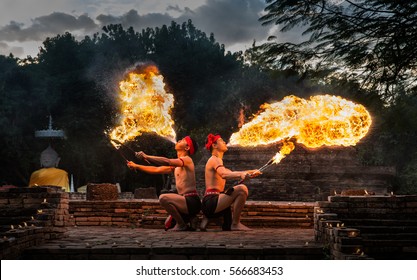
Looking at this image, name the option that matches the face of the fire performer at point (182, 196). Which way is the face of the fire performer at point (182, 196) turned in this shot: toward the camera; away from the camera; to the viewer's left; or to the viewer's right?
to the viewer's left

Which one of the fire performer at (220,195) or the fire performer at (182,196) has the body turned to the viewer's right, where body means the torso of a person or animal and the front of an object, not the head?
the fire performer at (220,195)

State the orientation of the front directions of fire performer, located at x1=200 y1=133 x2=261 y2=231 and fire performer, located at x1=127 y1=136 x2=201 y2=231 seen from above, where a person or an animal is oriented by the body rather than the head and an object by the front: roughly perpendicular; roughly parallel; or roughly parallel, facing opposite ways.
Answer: roughly parallel, facing opposite ways

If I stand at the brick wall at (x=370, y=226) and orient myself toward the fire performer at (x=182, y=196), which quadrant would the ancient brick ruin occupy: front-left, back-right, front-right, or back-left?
front-right

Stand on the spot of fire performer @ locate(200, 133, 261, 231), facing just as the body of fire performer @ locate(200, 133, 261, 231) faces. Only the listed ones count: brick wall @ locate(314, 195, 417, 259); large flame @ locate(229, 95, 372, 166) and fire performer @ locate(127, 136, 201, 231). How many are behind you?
1

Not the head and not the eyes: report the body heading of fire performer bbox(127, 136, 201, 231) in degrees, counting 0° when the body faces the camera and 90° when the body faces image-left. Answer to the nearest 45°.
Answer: approximately 90°

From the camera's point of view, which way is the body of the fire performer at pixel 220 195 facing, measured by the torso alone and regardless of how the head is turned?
to the viewer's right

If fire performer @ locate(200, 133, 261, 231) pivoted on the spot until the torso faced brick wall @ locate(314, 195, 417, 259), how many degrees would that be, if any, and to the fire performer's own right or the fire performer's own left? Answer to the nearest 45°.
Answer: approximately 45° to the fire performer's own right

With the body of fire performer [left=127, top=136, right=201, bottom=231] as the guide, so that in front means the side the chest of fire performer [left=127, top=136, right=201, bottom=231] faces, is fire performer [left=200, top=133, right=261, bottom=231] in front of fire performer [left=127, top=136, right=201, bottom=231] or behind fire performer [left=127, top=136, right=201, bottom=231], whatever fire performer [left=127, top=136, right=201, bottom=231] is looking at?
behind

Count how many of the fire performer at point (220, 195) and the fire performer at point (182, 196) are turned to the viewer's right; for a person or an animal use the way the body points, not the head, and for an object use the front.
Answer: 1

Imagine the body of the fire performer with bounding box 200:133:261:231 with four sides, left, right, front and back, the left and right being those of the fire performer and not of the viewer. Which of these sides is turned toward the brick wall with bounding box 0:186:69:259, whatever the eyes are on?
back
